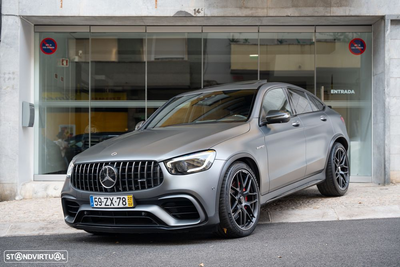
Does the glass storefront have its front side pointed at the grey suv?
yes

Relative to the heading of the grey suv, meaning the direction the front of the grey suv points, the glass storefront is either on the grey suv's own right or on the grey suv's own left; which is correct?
on the grey suv's own right

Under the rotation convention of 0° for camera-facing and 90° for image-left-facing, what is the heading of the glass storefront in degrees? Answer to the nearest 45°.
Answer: approximately 0°

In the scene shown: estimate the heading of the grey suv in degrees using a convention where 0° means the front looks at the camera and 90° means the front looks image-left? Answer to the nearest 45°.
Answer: approximately 45°
